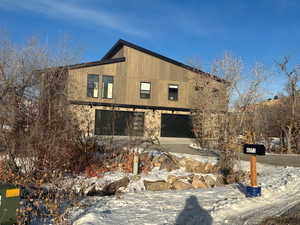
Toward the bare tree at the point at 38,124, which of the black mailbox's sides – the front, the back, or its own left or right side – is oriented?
back

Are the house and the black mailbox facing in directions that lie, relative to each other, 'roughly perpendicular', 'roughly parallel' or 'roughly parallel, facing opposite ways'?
roughly perpendicular

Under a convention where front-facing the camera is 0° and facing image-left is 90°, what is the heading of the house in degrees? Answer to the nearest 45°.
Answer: approximately 0°

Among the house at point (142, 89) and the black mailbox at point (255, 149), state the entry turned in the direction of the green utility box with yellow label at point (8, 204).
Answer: the house

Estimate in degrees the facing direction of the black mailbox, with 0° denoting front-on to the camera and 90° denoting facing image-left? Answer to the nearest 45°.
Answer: approximately 270°
